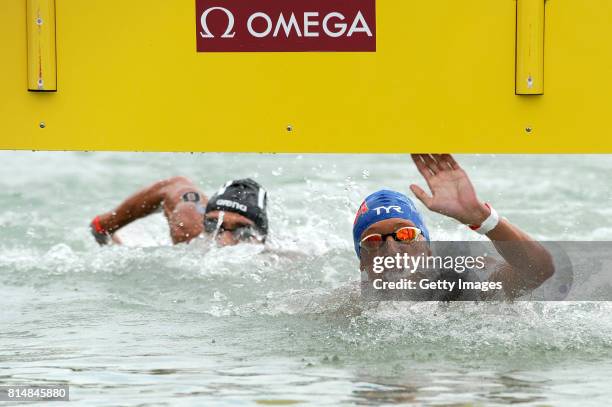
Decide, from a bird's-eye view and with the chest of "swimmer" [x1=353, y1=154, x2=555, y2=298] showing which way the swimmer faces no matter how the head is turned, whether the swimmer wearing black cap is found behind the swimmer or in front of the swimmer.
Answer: behind

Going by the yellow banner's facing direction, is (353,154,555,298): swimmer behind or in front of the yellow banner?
behind

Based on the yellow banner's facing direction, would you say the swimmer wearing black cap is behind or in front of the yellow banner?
behind

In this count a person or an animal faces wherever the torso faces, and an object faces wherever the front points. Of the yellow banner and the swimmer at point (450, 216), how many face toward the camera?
2

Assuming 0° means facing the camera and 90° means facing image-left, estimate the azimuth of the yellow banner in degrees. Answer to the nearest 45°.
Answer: approximately 0°

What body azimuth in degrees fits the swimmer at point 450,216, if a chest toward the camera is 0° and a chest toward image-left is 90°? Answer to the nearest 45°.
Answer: approximately 0°

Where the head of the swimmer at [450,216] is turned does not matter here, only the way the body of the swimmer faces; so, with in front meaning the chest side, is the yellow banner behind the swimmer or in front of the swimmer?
in front
